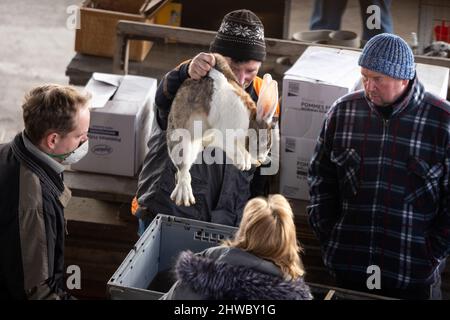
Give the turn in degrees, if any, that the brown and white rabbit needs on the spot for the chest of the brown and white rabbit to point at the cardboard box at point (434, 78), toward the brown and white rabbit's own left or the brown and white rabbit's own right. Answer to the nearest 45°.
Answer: approximately 45° to the brown and white rabbit's own left

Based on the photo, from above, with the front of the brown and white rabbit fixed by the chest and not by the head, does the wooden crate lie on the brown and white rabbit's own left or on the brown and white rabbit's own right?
on the brown and white rabbit's own left

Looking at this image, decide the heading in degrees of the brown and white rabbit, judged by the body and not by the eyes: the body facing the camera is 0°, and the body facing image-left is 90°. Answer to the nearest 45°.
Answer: approximately 270°

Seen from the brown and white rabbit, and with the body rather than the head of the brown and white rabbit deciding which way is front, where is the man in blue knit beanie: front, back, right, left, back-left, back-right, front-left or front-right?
front-left

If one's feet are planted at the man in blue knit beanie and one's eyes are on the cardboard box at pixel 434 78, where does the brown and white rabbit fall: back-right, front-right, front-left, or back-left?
back-left

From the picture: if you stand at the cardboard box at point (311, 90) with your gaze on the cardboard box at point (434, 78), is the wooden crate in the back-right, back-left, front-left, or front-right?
back-left

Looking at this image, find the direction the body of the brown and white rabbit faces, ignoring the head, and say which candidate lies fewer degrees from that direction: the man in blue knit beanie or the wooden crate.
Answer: the man in blue knit beanie

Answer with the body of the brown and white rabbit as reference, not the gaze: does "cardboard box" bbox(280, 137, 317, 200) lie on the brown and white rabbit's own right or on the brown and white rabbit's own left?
on the brown and white rabbit's own left

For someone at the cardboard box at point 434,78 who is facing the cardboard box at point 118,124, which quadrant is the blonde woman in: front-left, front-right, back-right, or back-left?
front-left

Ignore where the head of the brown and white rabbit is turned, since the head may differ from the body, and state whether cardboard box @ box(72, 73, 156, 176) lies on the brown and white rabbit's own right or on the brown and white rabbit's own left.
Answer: on the brown and white rabbit's own left
